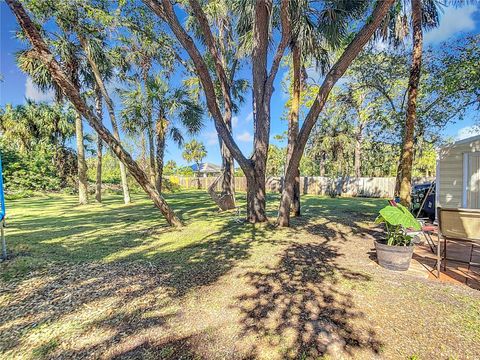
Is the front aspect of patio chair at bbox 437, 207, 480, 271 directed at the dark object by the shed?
yes

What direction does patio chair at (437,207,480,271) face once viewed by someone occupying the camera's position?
facing away from the viewer

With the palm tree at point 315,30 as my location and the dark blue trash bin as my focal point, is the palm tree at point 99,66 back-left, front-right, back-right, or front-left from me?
back-left

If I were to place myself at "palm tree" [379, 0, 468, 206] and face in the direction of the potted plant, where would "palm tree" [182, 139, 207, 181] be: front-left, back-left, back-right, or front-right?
back-right

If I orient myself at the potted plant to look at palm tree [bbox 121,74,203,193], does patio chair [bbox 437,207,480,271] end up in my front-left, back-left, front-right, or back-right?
back-right

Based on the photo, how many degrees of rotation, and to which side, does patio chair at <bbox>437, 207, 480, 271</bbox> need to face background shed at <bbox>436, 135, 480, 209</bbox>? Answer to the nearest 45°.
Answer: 0° — it already faces it

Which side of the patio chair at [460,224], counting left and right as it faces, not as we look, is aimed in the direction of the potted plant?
left
